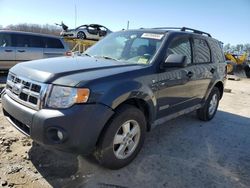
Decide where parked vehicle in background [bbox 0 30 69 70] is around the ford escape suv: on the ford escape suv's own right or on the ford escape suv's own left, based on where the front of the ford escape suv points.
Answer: on the ford escape suv's own right

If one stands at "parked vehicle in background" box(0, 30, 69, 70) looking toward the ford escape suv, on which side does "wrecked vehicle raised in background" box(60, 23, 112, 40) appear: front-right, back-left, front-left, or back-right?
back-left

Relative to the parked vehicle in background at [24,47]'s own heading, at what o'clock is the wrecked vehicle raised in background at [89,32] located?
the wrecked vehicle raised in background at [89,32] is roughly at 4 o'clock from the parked vehicle in background at [24,47].

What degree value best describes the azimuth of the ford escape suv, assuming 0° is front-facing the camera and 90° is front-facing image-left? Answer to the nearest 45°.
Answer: approximately 45°

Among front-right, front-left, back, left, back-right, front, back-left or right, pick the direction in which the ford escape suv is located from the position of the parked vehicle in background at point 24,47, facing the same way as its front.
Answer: left

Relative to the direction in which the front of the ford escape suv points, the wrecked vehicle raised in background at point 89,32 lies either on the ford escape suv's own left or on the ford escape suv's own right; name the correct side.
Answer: on the ford escape suv's own right

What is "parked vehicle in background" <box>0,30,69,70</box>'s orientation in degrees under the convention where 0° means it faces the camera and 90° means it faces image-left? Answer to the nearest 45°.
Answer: approximately 90°
